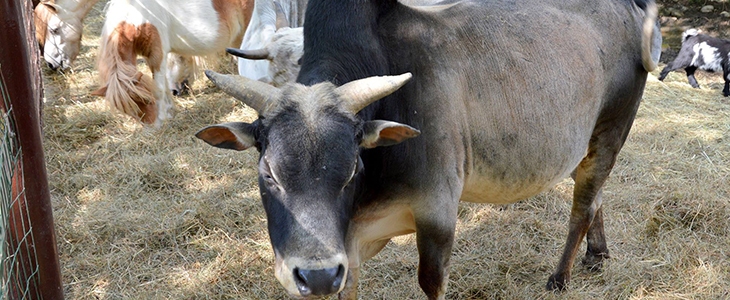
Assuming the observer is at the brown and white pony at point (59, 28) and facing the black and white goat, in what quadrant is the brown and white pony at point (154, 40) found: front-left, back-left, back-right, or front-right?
front-right

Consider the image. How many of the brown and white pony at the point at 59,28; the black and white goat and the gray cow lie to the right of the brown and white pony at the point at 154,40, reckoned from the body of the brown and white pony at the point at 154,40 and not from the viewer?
1

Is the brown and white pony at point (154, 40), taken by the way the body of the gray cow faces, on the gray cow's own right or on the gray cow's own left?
on the gray cow's own right

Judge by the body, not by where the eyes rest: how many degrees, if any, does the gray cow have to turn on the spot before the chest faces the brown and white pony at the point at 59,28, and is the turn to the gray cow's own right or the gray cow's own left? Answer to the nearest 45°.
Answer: approximately 90° to the gray cow's own right

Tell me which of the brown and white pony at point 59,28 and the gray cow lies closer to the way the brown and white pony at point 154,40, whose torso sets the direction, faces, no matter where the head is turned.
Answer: the gray cow

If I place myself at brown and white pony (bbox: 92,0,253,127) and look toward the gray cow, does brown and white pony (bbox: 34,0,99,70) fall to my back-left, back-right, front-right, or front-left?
back-right

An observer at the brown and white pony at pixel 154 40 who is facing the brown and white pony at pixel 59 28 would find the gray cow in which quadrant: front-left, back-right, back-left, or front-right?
back-left
